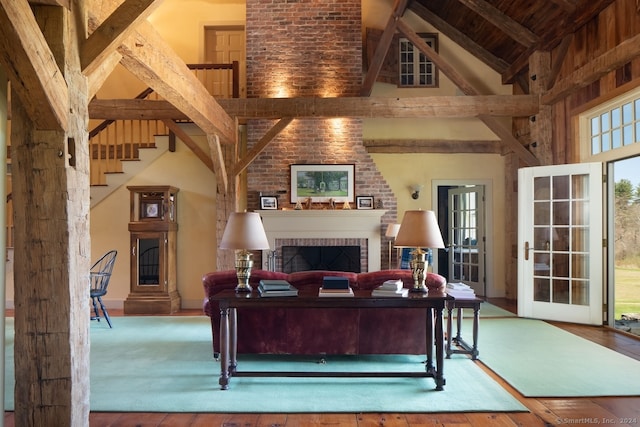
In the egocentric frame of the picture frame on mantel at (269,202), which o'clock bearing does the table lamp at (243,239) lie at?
The table lamp is roughly at 12 o'clock from the picture frame on mantel.

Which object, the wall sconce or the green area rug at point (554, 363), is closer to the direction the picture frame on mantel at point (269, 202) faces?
the green area rug

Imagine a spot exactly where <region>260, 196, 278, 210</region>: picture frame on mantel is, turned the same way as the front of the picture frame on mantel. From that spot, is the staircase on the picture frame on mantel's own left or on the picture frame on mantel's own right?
on the picture frame on mantel's own right

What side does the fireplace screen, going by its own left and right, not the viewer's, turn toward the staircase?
right

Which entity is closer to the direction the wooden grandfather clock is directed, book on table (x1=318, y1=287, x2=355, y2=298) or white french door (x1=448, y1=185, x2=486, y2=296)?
the book on table

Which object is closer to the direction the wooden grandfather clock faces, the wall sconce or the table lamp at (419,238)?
the table lamp
